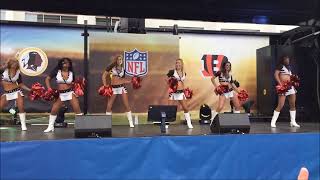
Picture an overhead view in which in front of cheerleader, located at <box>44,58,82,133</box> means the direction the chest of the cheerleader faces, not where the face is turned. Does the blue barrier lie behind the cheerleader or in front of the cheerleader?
in front

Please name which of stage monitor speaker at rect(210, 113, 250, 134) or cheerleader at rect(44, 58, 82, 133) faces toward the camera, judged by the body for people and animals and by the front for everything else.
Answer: the cheerleader

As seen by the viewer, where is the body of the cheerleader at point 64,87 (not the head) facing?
toward the camera

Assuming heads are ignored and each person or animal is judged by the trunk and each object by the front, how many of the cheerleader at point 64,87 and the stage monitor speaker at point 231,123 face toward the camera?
1

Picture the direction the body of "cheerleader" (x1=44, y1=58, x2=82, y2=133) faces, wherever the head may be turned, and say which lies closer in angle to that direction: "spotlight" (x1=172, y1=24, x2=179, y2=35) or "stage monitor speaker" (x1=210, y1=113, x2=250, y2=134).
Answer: the stage monitor speaker

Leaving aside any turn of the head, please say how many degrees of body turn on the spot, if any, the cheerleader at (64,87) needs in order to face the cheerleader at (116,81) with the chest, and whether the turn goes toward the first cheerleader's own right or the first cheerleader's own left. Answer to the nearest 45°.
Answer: approximately 135° to the first cheerleader's own left

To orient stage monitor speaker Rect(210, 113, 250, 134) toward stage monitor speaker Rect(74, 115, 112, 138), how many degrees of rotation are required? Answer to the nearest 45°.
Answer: approximately 135° to its left

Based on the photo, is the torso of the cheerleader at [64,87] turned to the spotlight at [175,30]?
no

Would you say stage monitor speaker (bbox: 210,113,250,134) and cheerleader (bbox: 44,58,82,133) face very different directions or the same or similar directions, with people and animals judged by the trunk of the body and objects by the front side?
very different directions

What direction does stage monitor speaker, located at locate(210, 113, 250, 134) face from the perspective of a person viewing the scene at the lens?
facing away from the viewer

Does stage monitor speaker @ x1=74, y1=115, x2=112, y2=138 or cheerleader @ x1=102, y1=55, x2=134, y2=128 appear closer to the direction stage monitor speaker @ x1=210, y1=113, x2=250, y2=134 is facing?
the cheerleader

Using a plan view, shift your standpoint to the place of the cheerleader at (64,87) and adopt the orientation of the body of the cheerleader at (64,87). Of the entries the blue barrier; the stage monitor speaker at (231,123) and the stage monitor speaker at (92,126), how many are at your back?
0

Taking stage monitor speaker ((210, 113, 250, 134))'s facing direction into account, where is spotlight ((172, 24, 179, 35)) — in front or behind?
in front

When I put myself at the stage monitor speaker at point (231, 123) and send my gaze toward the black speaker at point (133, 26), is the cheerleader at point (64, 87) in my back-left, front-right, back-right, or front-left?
front-left

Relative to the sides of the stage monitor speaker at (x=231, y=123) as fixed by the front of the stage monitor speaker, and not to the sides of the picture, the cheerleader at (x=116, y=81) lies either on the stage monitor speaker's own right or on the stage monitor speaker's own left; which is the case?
on the stage monitor speaker's own left

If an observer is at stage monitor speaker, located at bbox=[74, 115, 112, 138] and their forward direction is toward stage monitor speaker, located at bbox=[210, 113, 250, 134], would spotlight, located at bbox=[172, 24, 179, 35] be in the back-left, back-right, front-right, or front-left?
front-left

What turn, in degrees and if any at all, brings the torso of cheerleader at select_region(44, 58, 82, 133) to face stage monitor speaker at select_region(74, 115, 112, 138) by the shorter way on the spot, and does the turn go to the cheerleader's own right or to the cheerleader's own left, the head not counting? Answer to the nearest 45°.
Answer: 0° — they already face it
